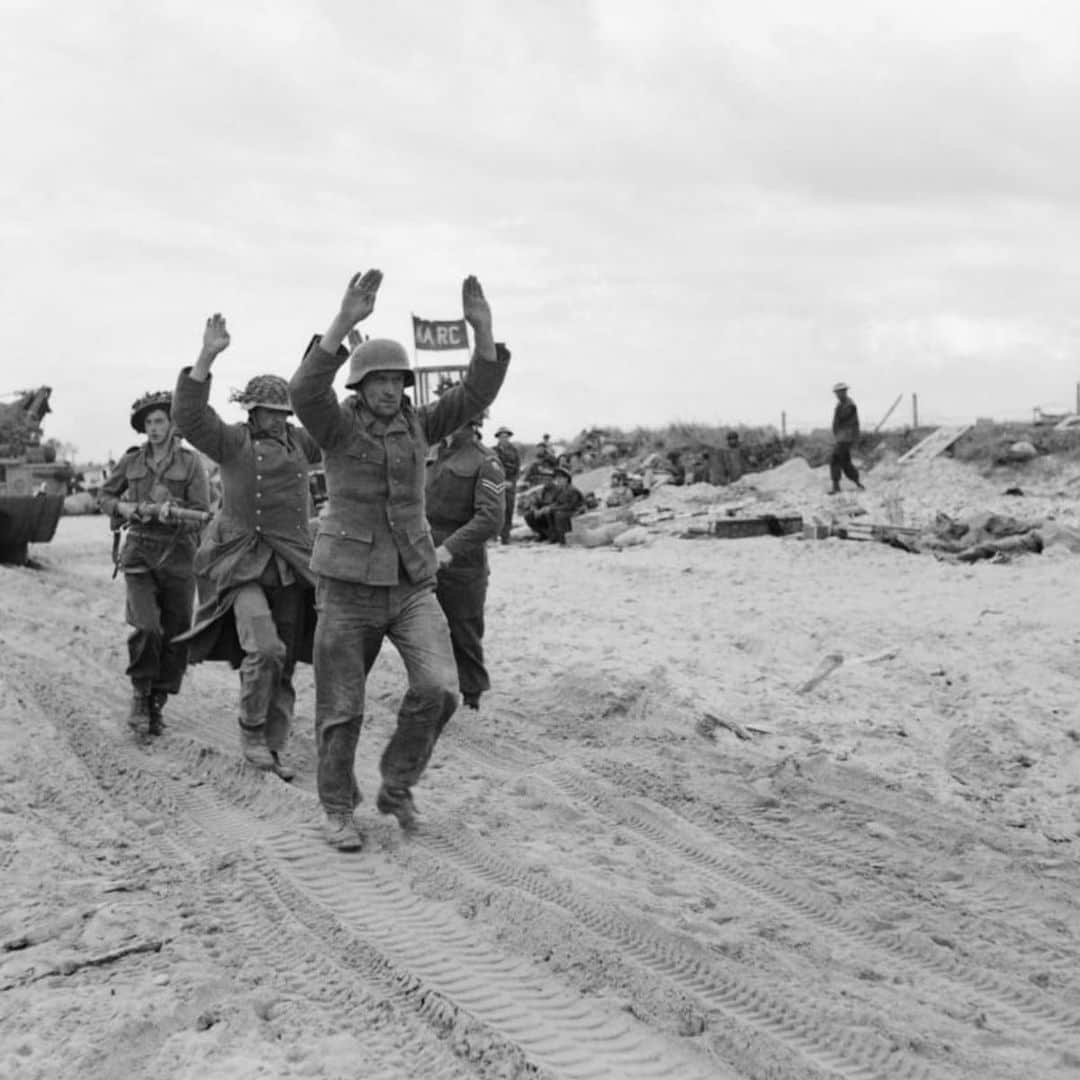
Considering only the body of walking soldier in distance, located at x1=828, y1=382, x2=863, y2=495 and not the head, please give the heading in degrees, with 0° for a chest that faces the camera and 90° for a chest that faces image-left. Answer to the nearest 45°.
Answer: approximately 90°

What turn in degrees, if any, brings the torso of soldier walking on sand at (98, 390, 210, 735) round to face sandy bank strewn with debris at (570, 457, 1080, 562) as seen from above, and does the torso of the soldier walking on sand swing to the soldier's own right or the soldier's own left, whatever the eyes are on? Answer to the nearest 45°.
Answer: approximately 135° to the soldier's own left

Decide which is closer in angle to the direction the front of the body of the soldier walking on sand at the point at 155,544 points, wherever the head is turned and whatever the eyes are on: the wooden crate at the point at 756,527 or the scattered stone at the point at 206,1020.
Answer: the scattered stone

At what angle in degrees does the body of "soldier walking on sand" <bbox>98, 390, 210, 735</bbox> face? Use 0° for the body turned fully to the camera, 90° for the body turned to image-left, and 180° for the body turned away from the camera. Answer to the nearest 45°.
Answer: approximately 0°

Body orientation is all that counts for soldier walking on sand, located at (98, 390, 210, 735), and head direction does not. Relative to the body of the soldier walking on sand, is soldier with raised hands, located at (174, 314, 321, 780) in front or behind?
in front

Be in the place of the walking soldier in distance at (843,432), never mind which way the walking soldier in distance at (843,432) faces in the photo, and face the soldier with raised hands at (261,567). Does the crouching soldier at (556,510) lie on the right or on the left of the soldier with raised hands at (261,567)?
right

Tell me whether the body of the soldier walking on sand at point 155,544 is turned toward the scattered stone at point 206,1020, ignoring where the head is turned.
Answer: yes

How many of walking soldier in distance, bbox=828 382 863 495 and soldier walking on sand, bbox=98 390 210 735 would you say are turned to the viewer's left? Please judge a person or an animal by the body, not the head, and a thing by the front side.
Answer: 1
